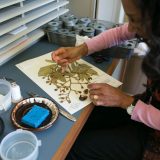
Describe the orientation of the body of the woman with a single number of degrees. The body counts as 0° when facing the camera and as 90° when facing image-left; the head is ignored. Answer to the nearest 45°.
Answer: approximately 90°

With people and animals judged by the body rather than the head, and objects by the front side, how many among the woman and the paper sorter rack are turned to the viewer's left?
1

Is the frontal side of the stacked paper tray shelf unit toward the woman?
yes

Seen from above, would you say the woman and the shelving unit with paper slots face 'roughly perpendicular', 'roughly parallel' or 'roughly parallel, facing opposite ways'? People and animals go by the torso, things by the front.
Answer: roughly parallel, facing opposite ways

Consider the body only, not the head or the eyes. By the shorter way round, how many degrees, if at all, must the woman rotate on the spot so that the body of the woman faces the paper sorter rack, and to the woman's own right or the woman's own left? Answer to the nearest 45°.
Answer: approximately 45° to the woman's own right

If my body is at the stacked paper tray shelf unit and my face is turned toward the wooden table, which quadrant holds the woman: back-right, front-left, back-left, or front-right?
front-left
